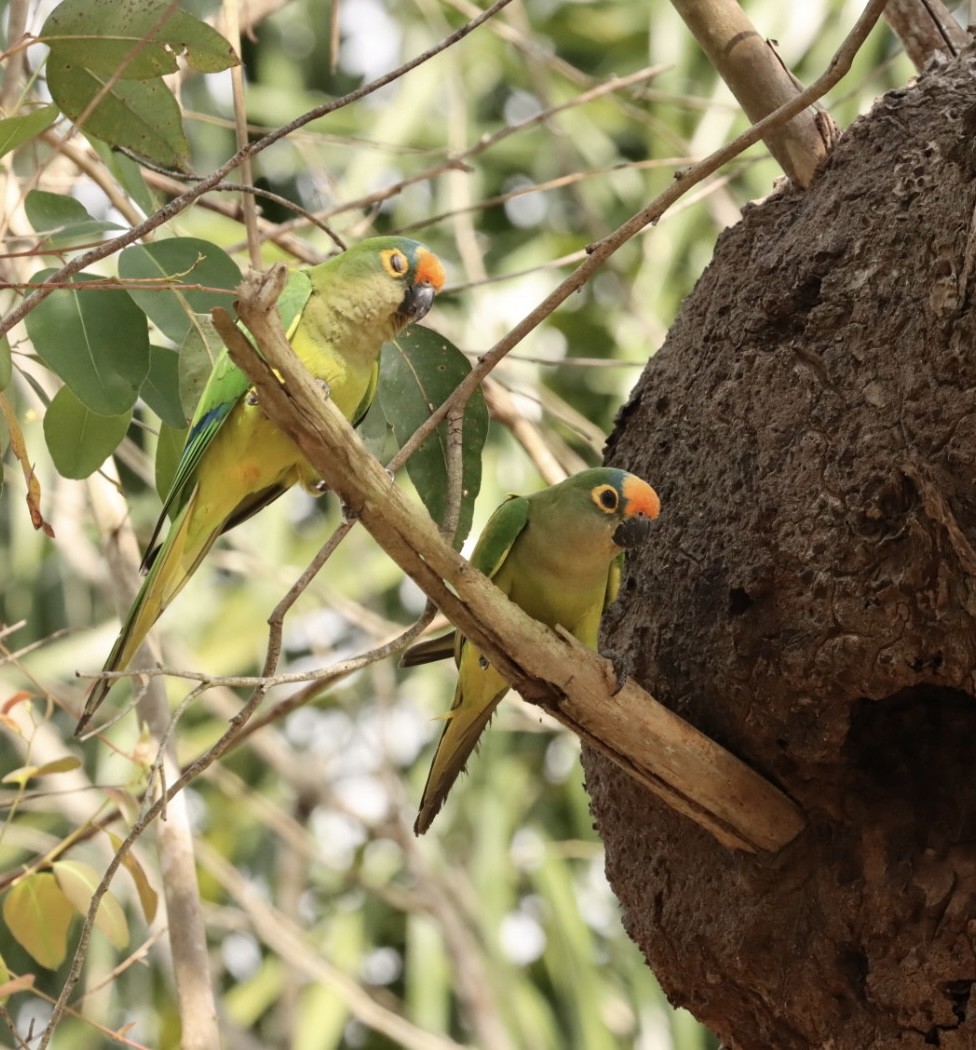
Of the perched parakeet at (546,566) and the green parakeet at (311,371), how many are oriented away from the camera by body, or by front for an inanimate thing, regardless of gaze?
0

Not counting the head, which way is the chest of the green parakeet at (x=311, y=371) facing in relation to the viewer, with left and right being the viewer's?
facing the viewer and to the right of the viewer

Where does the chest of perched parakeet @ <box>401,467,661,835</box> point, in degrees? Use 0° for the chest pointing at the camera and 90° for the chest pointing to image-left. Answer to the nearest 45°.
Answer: approximately 315°

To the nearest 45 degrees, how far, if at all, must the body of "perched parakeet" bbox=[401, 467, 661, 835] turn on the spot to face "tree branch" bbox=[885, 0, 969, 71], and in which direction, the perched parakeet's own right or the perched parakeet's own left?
approximately 45° to the perched parakeet's own left

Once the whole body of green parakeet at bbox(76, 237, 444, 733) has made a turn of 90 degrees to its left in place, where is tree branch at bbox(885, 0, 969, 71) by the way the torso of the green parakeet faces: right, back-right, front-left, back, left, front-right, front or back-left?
front-right
